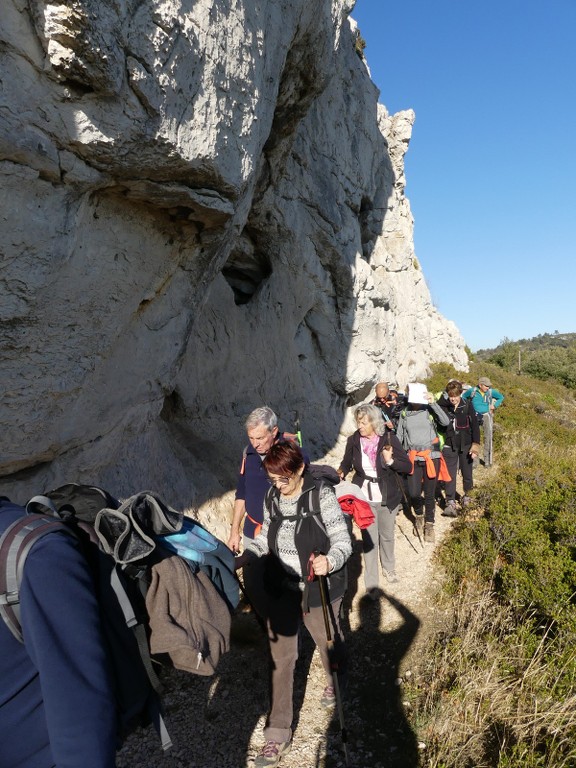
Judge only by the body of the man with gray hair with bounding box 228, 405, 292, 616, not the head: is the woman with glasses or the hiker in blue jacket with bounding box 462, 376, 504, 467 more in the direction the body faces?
the woman with glasses

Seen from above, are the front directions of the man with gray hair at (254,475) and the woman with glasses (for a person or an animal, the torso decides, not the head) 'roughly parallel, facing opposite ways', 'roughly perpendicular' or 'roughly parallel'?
roughly parallel

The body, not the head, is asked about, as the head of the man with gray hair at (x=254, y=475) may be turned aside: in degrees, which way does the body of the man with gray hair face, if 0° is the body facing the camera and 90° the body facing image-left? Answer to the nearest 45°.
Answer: approximately 45°

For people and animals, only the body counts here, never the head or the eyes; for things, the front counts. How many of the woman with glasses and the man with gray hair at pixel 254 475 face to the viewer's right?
0

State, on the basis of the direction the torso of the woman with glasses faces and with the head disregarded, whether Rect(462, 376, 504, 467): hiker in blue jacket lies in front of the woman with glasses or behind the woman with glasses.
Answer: behind

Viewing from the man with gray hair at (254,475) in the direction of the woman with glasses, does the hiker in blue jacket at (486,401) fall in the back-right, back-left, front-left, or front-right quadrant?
back-left

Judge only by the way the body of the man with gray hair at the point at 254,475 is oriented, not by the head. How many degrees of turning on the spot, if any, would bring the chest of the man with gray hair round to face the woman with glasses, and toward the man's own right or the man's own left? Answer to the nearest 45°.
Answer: approximately 45° to the man's own left

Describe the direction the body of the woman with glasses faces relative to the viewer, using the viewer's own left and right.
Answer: facing the viewer and to the left of the viewer

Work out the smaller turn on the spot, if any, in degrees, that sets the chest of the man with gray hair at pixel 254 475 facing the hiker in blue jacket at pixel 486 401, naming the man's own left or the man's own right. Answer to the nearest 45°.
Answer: approximately 180°

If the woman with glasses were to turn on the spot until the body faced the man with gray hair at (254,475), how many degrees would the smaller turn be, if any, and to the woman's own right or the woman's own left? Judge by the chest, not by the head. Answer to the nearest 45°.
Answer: approximately 135° to the woman's own right

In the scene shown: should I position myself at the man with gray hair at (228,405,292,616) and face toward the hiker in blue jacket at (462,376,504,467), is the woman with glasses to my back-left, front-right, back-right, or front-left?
back-right
